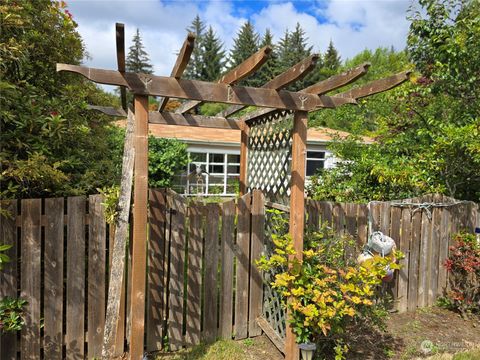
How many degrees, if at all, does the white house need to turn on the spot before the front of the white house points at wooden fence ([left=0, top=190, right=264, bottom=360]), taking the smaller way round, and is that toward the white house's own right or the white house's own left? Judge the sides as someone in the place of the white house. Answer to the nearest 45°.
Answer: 0° — it already faces it

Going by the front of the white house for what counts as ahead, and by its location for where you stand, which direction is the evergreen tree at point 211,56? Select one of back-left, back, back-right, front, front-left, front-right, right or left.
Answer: back

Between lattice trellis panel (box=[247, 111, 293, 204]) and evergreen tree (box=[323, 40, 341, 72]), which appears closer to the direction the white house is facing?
the lattice trellis panel

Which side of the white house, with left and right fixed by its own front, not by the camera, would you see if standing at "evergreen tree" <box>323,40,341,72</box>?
back

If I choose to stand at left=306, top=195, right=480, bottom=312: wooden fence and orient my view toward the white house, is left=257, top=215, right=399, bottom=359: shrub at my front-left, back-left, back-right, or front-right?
back-left

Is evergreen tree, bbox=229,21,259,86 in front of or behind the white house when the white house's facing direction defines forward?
behind

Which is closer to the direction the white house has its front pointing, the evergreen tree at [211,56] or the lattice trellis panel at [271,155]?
the lattice trellis panel

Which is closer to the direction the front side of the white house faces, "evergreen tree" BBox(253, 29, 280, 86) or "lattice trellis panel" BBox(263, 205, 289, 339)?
the lattice trellis panel

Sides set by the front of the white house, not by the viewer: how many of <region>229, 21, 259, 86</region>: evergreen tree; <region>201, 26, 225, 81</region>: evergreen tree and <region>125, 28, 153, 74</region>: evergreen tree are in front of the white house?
0

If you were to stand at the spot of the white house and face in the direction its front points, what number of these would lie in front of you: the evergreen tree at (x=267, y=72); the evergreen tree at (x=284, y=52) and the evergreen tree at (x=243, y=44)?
0

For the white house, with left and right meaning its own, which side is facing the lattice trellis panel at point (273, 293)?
front

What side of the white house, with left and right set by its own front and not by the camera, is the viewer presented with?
front

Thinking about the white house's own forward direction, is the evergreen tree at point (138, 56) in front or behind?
behind

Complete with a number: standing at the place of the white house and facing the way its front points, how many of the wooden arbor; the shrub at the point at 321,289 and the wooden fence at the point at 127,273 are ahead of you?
3

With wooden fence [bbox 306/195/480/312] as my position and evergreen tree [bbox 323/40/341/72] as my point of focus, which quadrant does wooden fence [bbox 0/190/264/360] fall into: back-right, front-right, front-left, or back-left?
back-left

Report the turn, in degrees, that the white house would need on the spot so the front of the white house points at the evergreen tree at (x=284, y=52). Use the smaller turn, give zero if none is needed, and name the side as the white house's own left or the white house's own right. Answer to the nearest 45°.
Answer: approximately 180°
